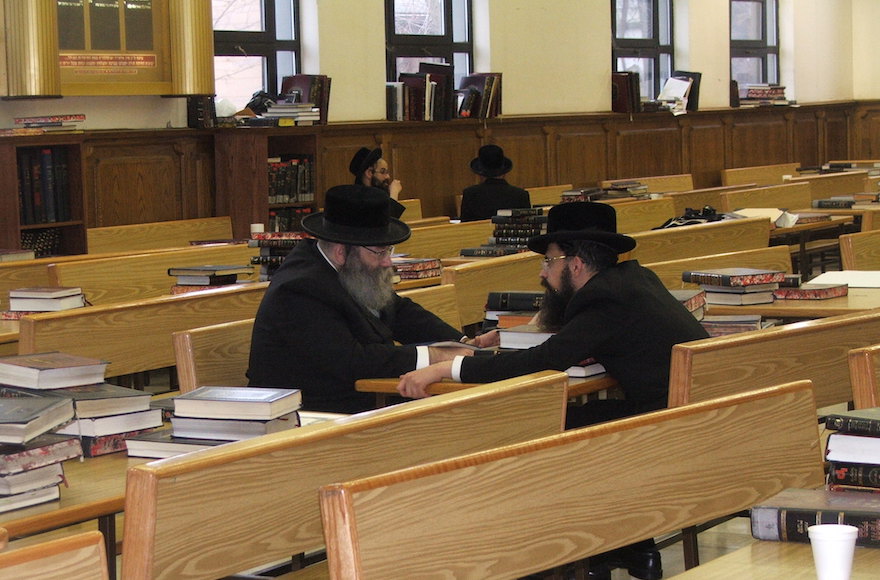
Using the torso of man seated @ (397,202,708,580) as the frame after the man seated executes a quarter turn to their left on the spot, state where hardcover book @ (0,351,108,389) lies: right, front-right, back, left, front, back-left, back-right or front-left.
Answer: front-right

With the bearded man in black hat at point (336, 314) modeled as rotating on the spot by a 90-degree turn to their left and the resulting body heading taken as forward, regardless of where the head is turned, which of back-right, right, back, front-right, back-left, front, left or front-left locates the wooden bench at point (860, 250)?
front-right

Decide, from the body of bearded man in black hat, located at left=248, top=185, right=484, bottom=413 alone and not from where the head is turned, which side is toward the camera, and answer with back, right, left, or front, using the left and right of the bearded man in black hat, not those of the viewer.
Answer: right

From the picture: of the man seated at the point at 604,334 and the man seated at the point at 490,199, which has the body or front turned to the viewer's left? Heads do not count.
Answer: the man seated at the point at 604,334

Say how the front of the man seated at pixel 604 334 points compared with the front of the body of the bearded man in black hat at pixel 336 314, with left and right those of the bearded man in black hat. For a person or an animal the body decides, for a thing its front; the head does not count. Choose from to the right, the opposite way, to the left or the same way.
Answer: the opposite way

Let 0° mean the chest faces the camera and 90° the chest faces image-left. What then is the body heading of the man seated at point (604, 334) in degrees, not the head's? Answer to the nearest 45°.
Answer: approximately 90°

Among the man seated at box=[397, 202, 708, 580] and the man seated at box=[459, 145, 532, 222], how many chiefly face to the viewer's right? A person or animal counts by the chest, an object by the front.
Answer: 0

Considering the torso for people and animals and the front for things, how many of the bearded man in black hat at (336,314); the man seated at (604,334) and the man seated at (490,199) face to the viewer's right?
1

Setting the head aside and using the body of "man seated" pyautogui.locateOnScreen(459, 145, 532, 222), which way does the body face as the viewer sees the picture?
away from the camera

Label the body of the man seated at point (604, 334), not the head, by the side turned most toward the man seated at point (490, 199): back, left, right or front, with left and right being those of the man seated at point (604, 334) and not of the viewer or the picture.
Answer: right

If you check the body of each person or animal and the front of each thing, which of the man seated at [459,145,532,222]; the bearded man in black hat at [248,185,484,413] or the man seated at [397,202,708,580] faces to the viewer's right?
the bearded man in black hat

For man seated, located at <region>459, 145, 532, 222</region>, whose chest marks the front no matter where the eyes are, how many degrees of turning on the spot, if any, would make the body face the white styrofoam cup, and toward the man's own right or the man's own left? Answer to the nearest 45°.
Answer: approximately 180°

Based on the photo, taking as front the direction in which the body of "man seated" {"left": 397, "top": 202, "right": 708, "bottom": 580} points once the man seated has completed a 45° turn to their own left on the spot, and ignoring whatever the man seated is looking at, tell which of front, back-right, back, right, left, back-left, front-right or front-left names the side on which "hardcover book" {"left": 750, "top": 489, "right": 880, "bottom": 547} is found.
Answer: front-left
